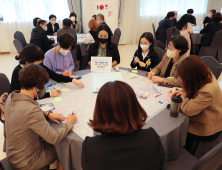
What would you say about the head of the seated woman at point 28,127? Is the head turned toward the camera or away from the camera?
away from the camera

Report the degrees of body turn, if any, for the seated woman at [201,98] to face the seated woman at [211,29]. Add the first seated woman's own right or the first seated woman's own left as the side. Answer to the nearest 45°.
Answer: approximately 90° to the first seated woman's own right

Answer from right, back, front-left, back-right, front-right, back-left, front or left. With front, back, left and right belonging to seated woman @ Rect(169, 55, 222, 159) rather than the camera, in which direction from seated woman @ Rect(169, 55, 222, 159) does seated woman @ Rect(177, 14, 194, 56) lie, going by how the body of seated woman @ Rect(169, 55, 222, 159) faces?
right

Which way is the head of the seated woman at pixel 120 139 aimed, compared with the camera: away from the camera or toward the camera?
away from the camera

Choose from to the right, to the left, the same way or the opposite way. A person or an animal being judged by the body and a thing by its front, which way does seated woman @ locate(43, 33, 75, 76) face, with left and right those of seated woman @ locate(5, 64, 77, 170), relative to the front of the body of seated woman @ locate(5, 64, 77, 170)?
to the right

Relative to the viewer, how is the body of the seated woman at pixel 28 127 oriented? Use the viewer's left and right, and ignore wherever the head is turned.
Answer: facing away from the viewer and to the right of the viewer

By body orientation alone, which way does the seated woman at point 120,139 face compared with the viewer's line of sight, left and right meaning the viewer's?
facing away from the viewer

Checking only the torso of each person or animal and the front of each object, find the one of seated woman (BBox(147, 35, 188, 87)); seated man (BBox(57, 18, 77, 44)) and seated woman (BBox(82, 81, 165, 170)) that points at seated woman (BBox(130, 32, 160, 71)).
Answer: seated woman (BBox(82, 81, 165, 170))

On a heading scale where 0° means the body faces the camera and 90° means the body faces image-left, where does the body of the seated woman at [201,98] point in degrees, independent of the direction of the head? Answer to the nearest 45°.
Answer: approximately 90°

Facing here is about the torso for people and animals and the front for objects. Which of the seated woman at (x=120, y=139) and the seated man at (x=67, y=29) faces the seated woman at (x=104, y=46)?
the seated woman at (x=120, y=139)

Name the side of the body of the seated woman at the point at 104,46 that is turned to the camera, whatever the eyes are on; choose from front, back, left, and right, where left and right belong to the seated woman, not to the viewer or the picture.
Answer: front
